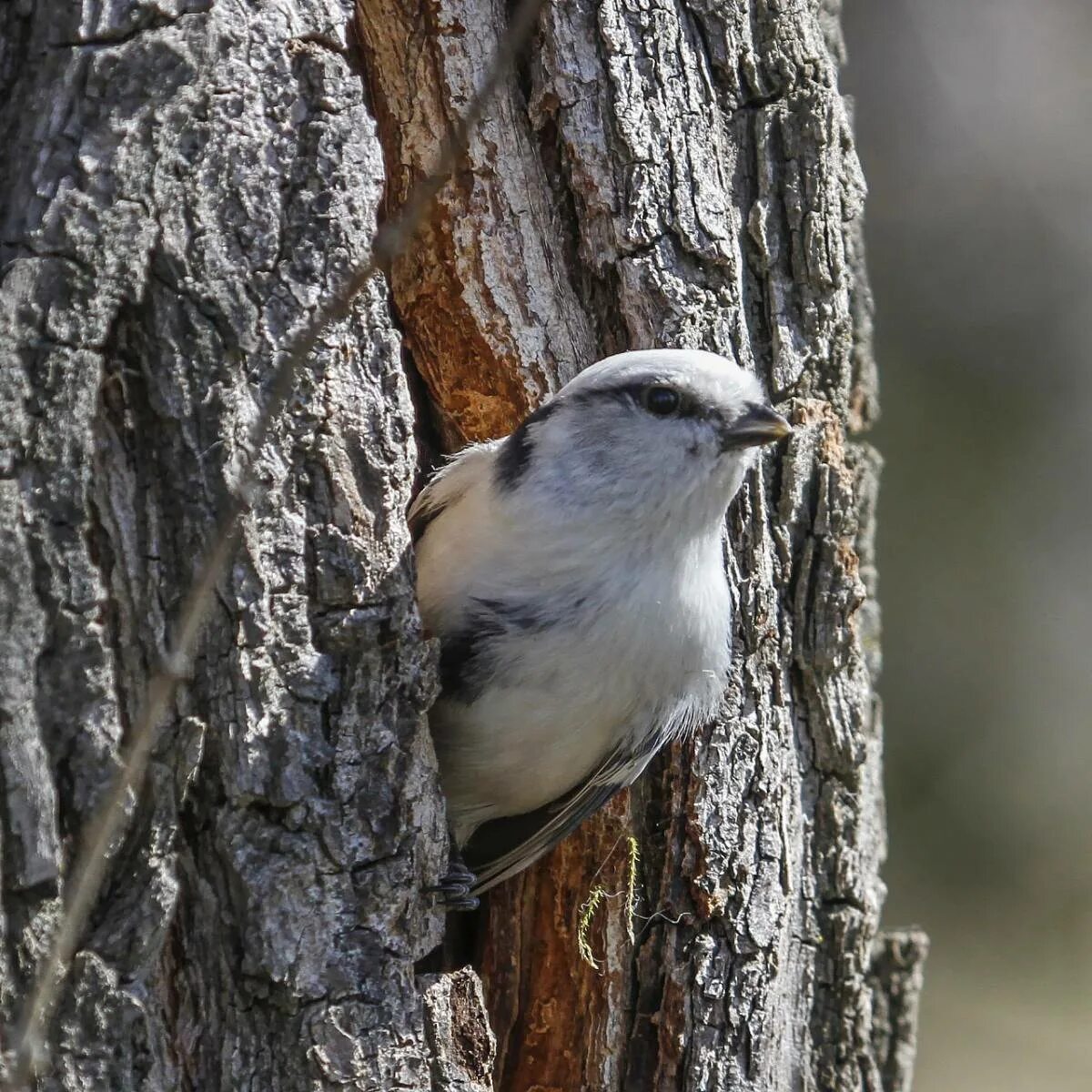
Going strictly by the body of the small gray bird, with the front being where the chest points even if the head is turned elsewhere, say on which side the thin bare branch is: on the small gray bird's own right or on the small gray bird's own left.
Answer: on the small gray bird's own right

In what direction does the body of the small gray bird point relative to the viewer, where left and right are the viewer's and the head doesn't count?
facing the viewer and to the right of the viewer
